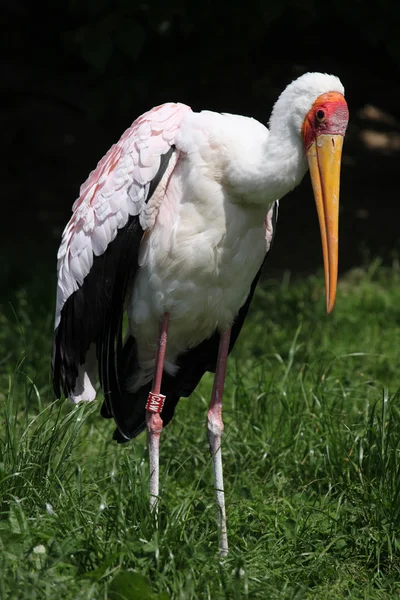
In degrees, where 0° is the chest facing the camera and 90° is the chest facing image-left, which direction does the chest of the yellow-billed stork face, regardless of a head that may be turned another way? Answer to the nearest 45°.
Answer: approximately 315°
